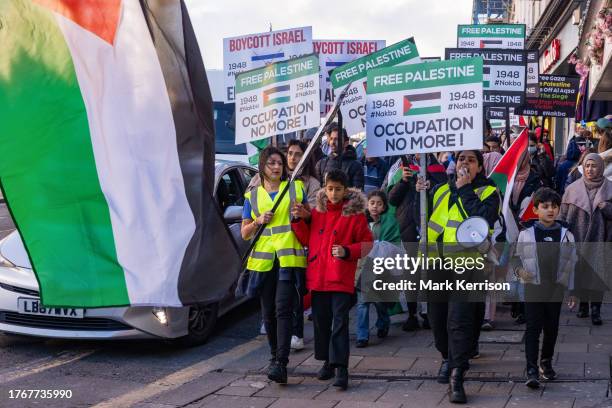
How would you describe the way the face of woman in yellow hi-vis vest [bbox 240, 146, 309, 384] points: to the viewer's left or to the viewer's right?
to the viewer's right

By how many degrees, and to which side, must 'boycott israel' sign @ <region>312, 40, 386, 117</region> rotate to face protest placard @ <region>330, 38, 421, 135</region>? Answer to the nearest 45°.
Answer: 0° — it already faces it

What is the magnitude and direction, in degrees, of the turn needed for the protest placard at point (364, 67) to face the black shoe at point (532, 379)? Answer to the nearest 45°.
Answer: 0° — it already faces it

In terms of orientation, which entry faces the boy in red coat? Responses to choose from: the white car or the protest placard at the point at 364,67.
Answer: the protest placard

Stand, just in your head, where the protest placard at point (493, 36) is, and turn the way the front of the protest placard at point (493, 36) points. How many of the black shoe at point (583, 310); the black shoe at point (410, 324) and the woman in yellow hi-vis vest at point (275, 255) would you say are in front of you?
3

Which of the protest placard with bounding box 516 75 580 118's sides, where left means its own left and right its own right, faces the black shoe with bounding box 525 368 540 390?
front

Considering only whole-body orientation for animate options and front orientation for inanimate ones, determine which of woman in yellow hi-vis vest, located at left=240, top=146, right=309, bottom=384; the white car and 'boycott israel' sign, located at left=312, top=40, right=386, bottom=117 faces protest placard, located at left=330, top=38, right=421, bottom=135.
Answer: the 'boycott israel' sign

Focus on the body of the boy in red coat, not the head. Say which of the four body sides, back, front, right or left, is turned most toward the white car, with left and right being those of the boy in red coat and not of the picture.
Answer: right

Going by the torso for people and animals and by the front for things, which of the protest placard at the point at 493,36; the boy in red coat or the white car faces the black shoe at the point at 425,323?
the protest placard

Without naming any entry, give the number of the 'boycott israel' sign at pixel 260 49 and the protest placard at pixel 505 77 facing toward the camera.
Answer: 2

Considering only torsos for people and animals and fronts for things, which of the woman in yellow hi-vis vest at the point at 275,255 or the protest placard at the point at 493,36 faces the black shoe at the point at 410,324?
the protest placard
